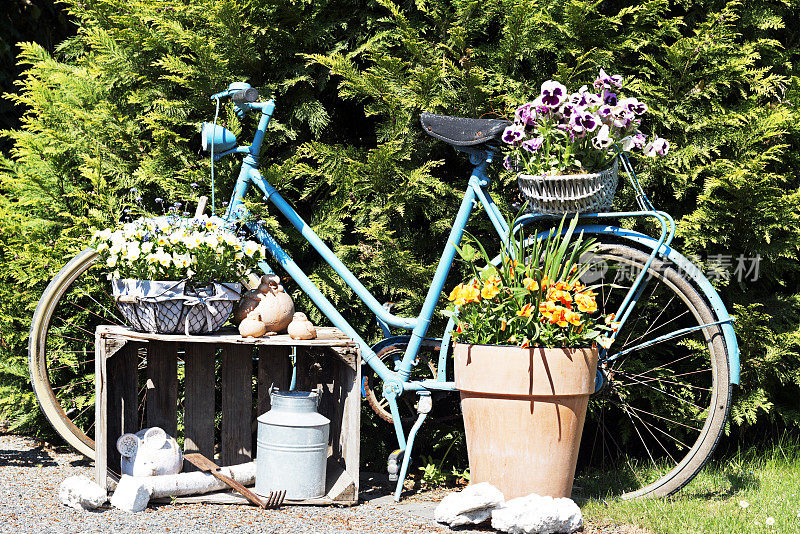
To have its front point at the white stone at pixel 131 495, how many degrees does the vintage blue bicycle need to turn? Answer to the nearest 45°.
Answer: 0° — it already faces it

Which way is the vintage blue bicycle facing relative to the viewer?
to the viewer's left

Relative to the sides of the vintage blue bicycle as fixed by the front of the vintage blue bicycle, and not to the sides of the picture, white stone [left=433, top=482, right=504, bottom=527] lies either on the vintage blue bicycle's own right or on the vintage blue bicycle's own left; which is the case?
on the vintage blue bicycle's own left

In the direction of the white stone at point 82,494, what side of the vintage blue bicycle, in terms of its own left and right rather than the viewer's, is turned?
front

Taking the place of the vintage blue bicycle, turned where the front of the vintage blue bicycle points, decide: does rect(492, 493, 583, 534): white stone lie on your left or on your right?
on your left

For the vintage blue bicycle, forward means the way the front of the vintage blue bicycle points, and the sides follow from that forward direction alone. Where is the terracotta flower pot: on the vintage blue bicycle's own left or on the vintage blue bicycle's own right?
on the vintage blue bicycle's own left
